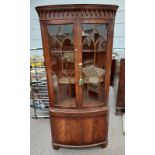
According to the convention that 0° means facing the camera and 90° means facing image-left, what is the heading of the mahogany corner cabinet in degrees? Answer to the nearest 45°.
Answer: approximately 0°
